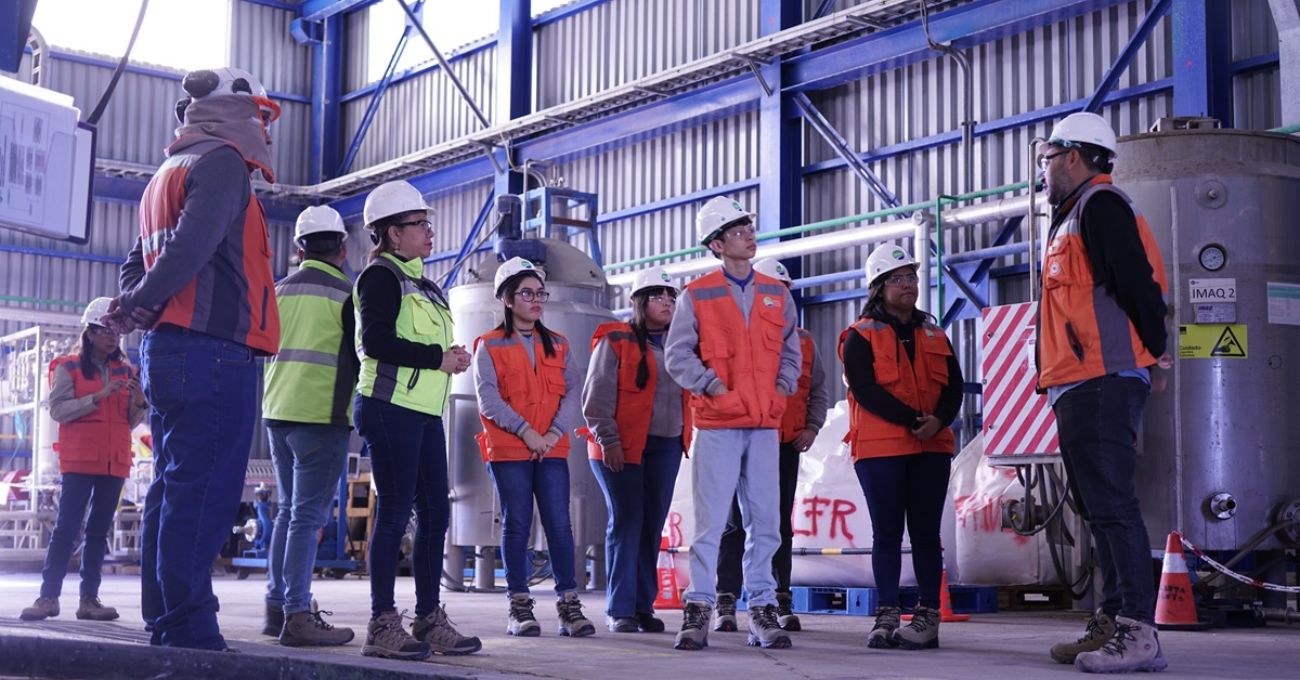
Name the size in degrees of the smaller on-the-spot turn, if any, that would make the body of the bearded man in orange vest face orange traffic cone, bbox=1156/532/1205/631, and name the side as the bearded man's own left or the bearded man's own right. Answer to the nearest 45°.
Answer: approximately 90° to the bearded man's own right

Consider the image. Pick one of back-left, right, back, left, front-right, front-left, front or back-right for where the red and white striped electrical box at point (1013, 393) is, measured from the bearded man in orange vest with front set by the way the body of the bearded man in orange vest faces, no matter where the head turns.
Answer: right

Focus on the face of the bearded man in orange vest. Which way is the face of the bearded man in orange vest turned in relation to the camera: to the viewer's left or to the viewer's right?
to the viewer's left

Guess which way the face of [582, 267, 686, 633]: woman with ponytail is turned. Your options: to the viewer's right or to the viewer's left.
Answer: to the viewer's right

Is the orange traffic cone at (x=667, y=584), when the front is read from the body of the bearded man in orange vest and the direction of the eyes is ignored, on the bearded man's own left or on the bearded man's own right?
on the bearded man's own right

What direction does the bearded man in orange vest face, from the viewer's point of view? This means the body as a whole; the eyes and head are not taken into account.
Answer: to the viewer's left

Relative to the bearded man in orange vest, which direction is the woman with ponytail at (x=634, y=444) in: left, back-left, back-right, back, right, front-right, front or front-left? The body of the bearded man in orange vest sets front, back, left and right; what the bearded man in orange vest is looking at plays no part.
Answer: front-right
